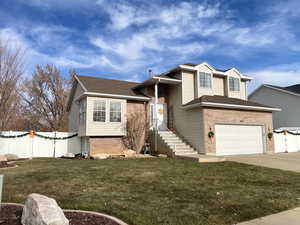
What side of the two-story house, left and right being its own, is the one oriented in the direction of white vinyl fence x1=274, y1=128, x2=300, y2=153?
left

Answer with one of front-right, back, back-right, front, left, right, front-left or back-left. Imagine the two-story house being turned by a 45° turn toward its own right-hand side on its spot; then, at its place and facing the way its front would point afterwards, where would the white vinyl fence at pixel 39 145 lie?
right

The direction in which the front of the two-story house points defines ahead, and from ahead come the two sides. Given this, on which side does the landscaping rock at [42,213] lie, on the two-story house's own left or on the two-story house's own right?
on the two-story house's own right

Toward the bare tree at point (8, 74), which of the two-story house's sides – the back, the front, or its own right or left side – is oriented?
right

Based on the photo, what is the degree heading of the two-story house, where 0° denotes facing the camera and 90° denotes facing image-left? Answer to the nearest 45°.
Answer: approximately 315°
